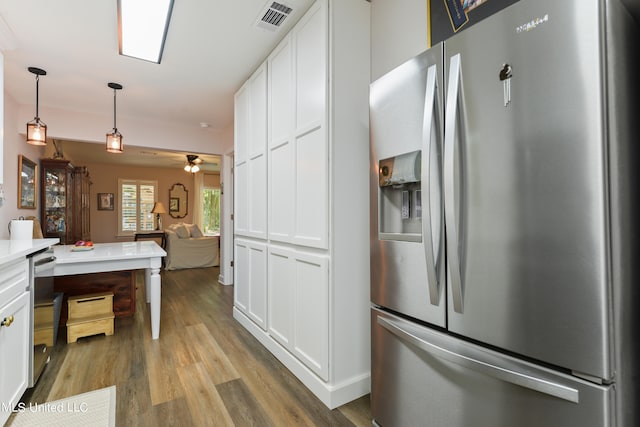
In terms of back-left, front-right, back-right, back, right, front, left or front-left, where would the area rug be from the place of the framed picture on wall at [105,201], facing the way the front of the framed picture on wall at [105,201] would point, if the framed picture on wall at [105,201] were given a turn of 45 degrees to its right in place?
front-left

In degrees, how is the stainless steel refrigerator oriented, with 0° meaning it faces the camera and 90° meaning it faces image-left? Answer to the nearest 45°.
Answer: approximately 45°

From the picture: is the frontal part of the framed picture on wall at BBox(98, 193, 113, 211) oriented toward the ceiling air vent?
yes

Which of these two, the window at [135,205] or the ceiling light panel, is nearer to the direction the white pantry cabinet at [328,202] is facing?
the ceiling light panel

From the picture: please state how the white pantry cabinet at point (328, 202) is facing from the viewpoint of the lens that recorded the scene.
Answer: facing the viewer and to the left of the viewer

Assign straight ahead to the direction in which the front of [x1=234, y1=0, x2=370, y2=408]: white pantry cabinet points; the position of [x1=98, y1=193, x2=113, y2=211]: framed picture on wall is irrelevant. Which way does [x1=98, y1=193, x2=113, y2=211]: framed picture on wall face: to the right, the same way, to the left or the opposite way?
to the left

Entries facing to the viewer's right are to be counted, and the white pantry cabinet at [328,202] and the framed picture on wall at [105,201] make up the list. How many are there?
0

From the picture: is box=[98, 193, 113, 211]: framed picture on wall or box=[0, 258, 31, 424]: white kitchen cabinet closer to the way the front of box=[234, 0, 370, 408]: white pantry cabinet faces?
the white kitchen cabinet

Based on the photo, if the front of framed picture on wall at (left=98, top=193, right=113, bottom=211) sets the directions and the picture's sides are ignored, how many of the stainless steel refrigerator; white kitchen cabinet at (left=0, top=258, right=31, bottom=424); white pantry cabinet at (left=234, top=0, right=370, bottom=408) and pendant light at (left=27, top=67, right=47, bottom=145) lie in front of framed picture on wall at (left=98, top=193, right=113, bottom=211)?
4

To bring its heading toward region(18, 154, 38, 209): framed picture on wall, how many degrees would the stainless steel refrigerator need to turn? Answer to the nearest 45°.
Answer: approximately 45° to its right

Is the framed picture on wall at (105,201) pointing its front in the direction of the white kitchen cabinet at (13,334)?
yes

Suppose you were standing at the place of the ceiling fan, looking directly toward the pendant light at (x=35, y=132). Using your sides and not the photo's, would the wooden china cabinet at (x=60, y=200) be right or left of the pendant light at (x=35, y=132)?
right

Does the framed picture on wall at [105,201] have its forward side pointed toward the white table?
yes
